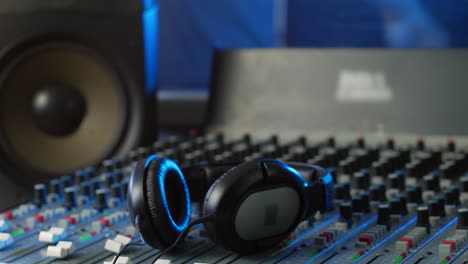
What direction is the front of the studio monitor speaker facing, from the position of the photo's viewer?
facing the viewer

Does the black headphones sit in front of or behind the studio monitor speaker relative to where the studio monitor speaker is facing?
in front

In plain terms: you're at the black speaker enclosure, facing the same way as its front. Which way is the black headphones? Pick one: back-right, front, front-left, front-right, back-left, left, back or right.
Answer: front

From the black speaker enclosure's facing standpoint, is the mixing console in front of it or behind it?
in front
